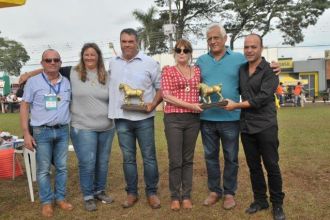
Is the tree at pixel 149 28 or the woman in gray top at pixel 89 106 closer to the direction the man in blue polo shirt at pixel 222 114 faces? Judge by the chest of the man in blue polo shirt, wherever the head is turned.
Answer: the woman in gray top

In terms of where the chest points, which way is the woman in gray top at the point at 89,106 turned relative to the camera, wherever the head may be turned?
toward the camera

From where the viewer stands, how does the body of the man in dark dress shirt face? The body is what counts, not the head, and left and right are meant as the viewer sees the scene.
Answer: facing the viewer and to the left of the viewer

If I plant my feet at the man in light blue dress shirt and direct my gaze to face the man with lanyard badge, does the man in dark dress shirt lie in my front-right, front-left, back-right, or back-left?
back-left

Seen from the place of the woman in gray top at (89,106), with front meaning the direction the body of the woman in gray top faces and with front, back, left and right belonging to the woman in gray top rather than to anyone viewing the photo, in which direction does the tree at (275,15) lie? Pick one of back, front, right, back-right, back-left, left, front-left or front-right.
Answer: back-left

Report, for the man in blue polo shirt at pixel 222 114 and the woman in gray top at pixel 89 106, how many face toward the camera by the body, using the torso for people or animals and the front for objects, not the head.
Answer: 2

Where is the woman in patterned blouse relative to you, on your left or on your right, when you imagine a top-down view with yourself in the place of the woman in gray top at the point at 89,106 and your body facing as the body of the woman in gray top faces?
on your left

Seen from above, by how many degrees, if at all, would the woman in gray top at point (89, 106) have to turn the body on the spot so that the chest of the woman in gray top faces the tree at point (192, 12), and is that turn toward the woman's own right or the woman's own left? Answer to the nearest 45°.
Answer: approximately 180°

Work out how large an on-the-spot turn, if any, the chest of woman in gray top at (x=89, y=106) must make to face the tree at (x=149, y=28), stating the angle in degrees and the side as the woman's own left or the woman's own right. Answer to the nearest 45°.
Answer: approximately 180°

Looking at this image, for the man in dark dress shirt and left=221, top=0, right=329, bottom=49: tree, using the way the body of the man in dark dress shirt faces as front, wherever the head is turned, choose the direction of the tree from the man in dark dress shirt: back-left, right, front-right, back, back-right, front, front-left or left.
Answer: back-right

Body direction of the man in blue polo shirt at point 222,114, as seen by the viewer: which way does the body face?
toward the camera
